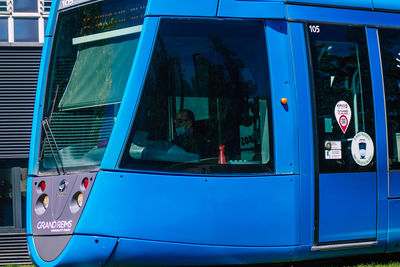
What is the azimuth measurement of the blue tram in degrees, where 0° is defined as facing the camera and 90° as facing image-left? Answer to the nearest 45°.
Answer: approximately 45°

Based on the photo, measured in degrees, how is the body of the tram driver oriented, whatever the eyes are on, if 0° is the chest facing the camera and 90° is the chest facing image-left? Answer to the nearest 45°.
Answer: approximately 45°

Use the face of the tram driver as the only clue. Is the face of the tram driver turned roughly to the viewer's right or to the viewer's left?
to the viewer's left
